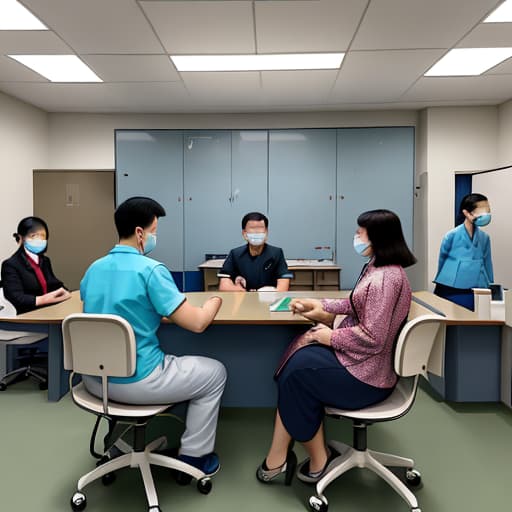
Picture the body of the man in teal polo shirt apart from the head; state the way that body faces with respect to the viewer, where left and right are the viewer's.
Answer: facing away from the viewer and to the right of the viewer

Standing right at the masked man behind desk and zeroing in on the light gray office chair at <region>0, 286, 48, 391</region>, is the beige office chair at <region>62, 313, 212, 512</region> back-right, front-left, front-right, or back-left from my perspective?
front-left

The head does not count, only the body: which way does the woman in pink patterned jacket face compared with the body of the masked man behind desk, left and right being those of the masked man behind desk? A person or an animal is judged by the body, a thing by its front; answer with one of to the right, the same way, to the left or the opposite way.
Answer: to the right

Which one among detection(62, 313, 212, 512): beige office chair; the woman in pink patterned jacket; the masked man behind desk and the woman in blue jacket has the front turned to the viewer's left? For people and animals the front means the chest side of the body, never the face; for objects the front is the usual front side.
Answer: the woman in pink patterned jacket

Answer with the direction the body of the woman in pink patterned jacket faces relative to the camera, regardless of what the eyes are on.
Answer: to the viewer's left

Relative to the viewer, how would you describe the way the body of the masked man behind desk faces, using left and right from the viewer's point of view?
facing the viewer

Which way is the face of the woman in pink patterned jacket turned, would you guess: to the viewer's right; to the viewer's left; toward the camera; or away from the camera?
to the viewer's left

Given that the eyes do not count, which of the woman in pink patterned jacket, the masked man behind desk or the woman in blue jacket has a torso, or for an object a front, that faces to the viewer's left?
the woman in pink patterned jacket

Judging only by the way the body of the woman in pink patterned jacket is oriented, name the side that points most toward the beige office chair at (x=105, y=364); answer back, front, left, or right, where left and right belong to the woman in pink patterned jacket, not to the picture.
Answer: front

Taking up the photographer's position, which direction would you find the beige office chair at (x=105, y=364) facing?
facing away from the viewer and to the right of the viewer

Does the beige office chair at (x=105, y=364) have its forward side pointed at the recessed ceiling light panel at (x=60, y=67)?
no

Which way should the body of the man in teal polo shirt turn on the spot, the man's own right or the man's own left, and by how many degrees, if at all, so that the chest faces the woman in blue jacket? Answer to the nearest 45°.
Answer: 0° — they already face them

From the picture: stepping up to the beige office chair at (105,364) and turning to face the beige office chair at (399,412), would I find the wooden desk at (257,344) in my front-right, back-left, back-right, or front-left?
front-left

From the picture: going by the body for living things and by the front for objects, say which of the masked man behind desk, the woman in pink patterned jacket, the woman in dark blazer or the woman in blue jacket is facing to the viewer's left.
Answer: the woman in pink patterned jacket

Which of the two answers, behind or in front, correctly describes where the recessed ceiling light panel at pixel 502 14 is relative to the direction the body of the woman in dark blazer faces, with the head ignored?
in front

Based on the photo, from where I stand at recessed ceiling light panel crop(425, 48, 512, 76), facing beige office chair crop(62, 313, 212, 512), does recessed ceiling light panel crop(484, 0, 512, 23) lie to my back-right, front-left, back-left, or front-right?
front-left

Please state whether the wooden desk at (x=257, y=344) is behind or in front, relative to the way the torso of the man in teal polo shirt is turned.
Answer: in front
